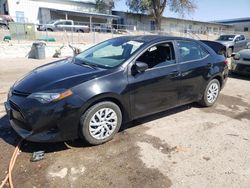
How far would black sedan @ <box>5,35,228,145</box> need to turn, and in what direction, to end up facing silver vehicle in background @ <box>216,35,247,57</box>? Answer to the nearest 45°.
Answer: approximately 180°

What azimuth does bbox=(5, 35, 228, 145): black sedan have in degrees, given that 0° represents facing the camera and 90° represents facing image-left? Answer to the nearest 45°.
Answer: approximately 45°

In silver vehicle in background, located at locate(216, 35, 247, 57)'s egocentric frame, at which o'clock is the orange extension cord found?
The orange extension cord is roughly at 11 o'clock from the silver vehicle in background.

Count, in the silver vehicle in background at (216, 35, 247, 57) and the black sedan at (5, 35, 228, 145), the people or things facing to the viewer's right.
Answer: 0

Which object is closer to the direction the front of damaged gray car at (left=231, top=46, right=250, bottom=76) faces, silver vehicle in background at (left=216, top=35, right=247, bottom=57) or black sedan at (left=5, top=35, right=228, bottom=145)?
the black sedan

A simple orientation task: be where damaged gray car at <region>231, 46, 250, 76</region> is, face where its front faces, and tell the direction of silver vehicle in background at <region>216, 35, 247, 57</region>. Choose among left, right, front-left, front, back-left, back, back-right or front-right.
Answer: back-right

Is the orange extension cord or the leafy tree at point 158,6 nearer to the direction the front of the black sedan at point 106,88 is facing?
the orange extension cord

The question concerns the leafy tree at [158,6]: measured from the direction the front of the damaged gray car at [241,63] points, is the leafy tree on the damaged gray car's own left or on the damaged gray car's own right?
on the damaged gray car's own right

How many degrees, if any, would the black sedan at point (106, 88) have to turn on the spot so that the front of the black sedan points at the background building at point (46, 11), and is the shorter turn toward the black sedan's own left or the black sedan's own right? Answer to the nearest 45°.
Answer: approximately 135° to the black sedan's own right

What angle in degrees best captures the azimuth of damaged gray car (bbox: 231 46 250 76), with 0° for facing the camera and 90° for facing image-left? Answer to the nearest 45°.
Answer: approximately 45°

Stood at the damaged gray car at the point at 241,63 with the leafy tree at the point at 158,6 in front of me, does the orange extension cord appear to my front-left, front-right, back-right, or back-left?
back-left

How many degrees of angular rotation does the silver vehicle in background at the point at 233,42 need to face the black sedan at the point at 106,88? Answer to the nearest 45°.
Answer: approximately 45° to its left
